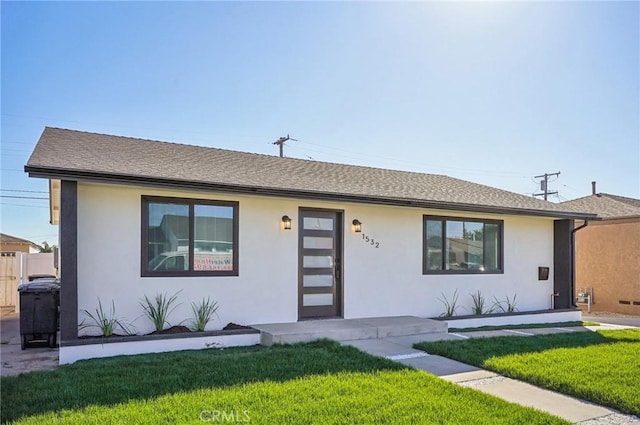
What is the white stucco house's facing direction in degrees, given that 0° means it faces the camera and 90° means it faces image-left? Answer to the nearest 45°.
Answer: approximately 315°

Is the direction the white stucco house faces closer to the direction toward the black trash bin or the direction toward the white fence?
the black trash bin

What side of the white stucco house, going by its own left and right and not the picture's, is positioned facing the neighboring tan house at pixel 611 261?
left
